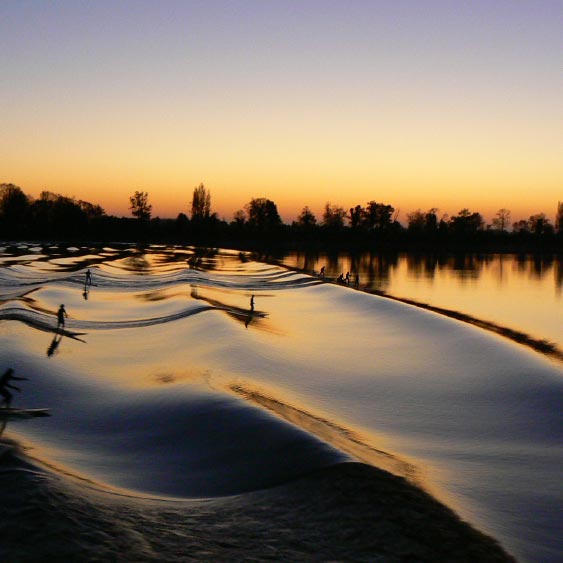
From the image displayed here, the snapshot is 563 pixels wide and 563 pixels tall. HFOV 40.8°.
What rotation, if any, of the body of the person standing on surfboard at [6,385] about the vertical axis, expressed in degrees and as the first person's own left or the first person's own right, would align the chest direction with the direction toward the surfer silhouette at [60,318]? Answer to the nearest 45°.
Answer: approximately 90° to the first person's own left
